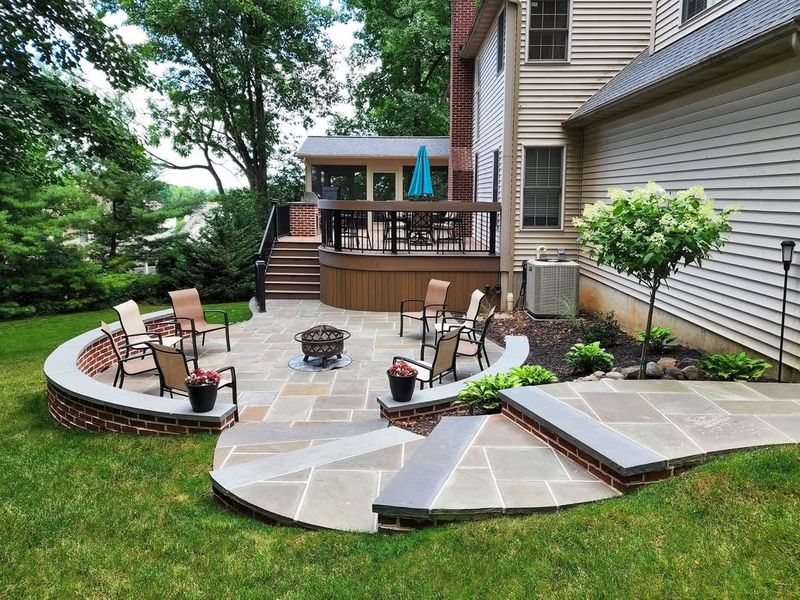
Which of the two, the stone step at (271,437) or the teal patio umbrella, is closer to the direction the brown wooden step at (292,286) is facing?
the stone step

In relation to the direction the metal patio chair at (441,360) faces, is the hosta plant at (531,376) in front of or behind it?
behind

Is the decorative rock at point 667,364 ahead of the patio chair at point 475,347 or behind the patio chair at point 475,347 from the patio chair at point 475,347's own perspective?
behind

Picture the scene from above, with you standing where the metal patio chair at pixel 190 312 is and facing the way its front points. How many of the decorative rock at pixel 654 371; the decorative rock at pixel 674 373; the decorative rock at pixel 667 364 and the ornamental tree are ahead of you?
4

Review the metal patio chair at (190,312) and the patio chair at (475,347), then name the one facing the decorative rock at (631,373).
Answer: the metal patio chair

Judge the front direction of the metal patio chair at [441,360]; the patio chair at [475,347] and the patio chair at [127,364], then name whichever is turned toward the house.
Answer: the patio chair at [127,364]

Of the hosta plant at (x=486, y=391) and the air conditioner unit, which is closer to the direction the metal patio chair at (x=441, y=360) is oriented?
the air conditioner unit

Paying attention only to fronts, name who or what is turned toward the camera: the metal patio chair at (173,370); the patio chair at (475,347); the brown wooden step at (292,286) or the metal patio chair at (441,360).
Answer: the brown wooden step

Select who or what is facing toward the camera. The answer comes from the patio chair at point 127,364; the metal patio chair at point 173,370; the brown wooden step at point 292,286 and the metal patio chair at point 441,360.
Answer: the brown wooden step

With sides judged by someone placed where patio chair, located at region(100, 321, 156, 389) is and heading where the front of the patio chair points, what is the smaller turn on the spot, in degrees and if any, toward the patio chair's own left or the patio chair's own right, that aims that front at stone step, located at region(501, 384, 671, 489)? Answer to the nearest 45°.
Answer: approximately 45° to the patio chair's own right

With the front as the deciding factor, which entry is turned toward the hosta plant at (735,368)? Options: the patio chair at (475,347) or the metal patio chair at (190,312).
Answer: the metal patio chair

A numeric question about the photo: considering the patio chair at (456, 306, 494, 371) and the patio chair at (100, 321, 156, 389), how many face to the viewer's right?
1

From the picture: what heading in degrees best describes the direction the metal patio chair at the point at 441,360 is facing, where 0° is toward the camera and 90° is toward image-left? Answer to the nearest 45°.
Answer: approximately 135°

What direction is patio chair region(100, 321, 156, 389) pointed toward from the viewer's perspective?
to the viewer's right
